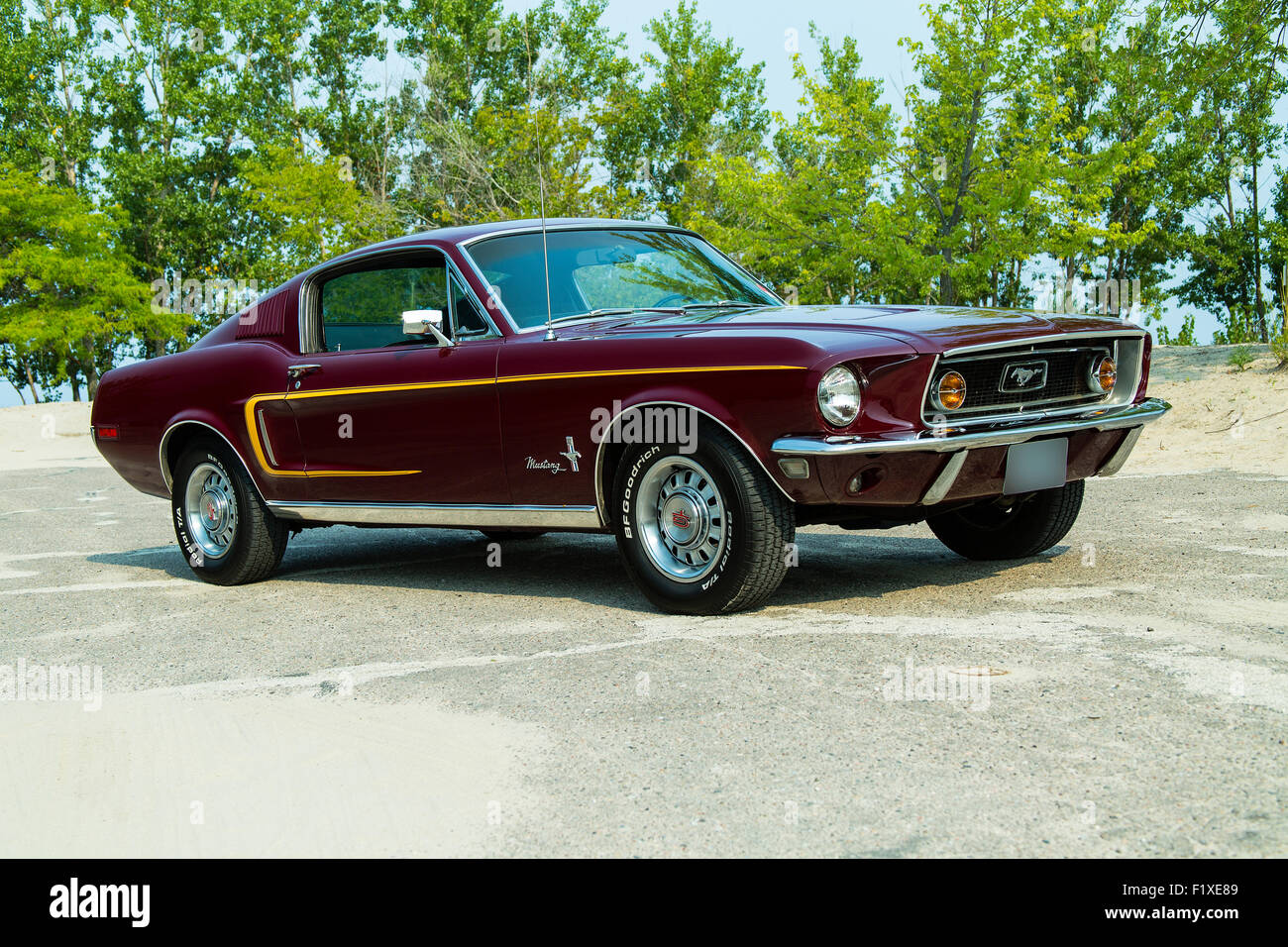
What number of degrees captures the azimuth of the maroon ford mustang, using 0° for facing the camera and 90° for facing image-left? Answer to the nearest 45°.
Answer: approximately 315°

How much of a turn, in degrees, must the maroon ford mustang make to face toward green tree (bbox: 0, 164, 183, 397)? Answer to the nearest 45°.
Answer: approximately 180°

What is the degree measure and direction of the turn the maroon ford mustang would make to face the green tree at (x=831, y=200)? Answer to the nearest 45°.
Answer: approximately 135° to its left
